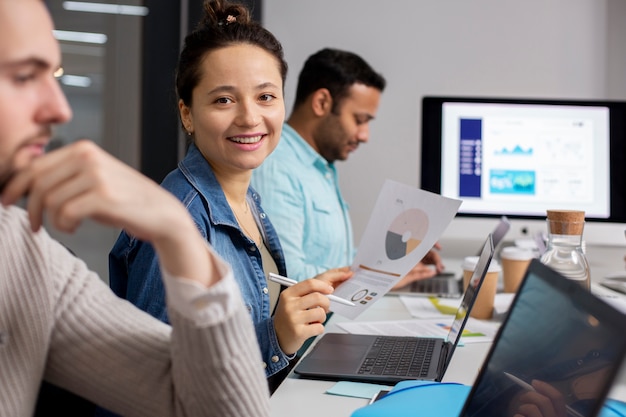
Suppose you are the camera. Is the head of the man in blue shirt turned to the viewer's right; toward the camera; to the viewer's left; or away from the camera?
to the viewer's right

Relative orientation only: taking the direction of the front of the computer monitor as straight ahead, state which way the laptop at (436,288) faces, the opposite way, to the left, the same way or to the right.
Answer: to the right

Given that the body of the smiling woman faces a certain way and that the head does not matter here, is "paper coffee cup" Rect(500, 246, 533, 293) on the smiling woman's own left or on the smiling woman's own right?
on the smiling woman's own left

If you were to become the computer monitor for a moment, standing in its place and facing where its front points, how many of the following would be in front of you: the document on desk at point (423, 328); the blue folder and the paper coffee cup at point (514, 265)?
3

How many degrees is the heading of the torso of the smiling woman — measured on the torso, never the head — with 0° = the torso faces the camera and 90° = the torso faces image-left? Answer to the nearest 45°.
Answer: approximately 315°

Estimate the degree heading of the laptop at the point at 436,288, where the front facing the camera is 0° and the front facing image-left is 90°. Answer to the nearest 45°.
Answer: approximately 90°

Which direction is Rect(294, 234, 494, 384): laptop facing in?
to the viewer's left
